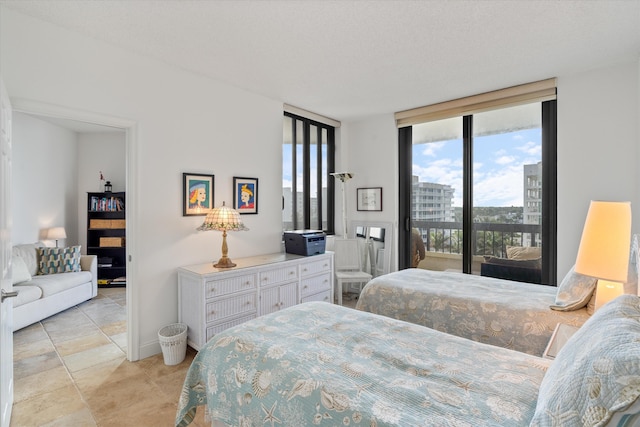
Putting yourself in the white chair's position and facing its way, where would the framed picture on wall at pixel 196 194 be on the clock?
The framed picture on wall is roughly at 3 o'clock from the white chair.

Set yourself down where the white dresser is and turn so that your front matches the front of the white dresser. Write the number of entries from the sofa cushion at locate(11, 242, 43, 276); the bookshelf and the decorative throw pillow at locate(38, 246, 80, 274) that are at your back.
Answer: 3

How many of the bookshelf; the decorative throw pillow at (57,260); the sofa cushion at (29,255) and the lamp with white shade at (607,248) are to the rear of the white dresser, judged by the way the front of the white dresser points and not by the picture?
3

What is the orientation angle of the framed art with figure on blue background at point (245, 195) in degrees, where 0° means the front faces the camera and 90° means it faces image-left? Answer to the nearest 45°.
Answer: approximately 315°

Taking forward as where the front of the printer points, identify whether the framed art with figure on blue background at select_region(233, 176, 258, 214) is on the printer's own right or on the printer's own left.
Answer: on the printer's own right

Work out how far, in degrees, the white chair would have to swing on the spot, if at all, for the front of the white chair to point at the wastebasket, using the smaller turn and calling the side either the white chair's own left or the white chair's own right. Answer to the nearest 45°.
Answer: approximately 90° to the white chair's own right

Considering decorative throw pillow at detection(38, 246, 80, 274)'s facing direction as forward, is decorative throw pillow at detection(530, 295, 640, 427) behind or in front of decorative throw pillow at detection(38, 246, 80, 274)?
in front
